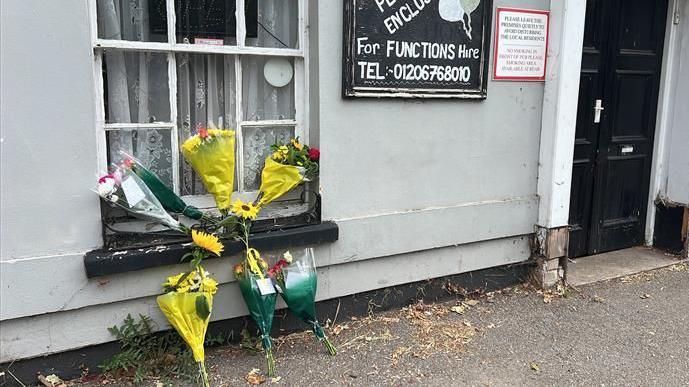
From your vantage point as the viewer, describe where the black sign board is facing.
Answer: facing the viewer

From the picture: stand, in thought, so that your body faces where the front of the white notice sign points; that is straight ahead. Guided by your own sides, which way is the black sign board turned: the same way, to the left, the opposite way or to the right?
the same way

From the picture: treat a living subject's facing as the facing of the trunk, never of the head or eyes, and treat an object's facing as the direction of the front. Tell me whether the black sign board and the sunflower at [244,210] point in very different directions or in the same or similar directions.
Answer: same or similar directions

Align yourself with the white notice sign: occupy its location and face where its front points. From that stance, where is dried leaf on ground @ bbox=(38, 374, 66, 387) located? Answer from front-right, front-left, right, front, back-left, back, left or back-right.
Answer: front-right

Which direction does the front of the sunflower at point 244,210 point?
toward the camera

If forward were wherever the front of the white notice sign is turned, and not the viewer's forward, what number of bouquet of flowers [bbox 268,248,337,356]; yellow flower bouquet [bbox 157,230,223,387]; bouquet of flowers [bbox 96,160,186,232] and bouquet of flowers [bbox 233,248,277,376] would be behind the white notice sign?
0

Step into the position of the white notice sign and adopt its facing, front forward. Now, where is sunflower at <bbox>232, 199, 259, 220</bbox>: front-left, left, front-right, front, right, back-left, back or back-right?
front-right

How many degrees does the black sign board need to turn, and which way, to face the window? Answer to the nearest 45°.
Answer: approximately 45° to its right

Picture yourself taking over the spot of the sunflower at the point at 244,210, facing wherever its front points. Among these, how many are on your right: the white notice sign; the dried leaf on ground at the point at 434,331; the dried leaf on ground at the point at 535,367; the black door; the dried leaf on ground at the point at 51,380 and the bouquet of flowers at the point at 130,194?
2

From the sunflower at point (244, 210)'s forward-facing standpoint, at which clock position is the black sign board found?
The black sign board is roughly at 8 o'clock from the sunflower.

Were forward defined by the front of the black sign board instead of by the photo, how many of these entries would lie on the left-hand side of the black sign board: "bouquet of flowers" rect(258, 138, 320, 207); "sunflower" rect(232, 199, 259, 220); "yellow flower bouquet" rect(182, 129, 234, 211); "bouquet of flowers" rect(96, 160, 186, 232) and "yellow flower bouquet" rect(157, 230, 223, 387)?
0

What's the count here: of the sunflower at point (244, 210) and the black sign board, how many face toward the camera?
2

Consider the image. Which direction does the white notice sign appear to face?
toward the camera

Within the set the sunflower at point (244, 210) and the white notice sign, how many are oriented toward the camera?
2

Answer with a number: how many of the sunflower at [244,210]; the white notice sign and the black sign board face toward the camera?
3
